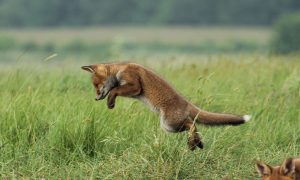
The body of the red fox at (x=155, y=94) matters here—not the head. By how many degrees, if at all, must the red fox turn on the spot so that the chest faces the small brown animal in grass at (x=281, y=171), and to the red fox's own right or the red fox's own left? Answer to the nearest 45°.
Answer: approximately 135° to the red fox's own left

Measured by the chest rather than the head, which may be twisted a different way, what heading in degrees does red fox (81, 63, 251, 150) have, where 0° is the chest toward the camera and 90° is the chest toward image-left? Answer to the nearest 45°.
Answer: approximately 90°
